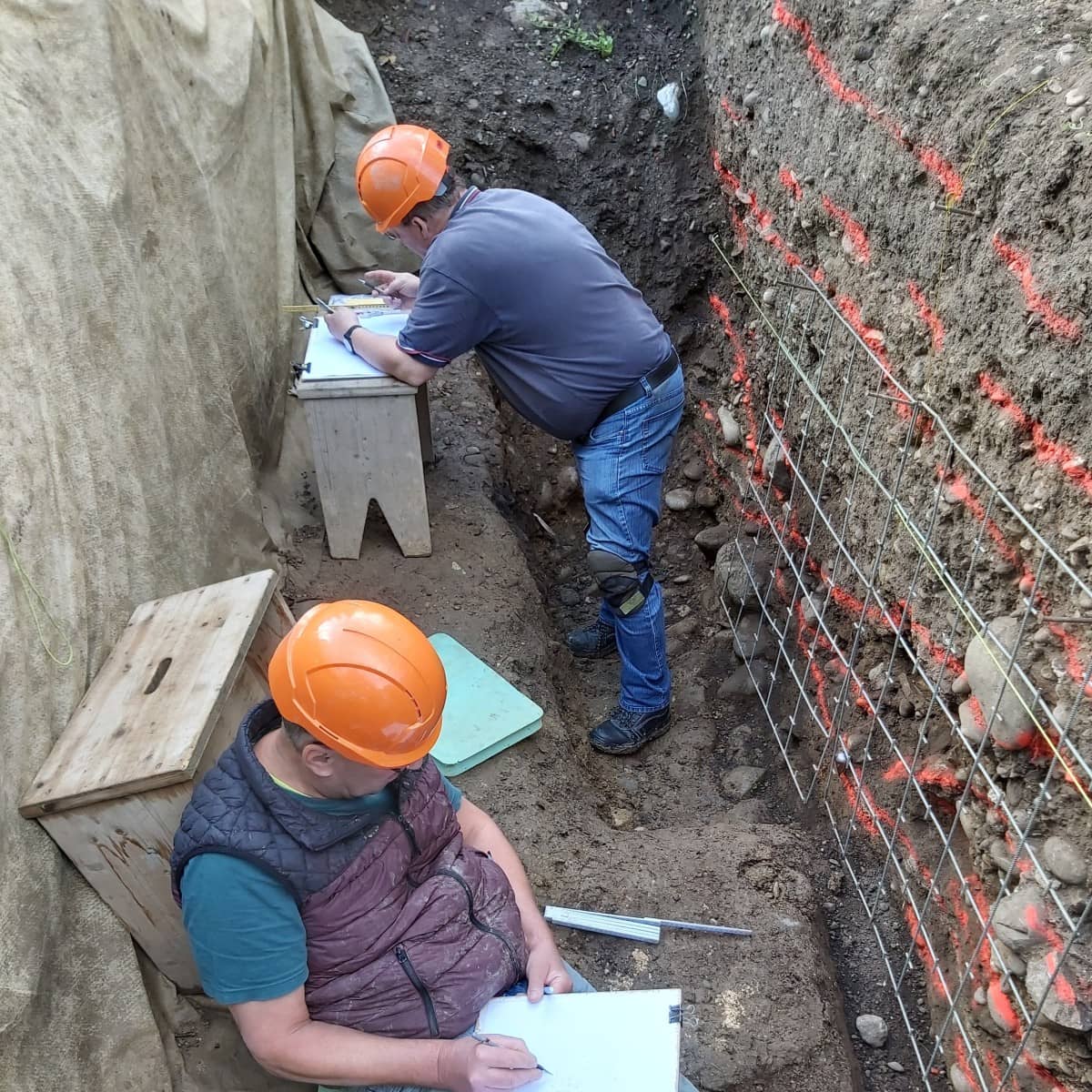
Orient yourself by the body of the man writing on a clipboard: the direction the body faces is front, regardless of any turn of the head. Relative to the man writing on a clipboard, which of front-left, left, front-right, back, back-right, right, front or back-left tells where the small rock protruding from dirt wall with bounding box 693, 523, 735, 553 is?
left

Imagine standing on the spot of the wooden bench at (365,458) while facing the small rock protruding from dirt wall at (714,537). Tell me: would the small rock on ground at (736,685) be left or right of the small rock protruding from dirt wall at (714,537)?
right

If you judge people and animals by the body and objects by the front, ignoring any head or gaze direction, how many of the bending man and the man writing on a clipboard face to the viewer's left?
1

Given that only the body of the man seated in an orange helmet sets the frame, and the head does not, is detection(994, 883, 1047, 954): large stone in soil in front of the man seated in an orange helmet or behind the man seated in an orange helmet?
in front

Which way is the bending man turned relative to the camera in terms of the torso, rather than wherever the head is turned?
to the viewer's left

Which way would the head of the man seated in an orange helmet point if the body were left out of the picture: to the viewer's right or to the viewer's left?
to the viewer's right

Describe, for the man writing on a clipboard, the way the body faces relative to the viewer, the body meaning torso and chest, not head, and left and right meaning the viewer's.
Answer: facing the viewer and to the right of the viewer

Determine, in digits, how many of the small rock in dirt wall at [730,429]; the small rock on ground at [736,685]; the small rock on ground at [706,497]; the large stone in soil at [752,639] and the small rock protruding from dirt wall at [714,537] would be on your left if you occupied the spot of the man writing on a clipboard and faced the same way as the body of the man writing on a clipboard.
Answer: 5

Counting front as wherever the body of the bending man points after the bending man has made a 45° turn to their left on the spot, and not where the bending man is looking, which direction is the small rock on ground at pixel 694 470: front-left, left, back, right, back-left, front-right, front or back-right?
back

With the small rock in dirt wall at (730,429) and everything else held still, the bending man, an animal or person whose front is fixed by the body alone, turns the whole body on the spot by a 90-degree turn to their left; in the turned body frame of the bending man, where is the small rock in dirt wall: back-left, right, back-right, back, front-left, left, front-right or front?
back-left

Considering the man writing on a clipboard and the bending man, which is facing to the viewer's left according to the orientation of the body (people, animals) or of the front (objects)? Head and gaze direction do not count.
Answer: the bending man

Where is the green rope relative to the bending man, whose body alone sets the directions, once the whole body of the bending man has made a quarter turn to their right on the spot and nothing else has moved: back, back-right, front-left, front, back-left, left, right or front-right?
back-left

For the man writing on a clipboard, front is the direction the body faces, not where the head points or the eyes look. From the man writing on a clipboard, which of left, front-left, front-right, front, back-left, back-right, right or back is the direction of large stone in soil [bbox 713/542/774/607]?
left
